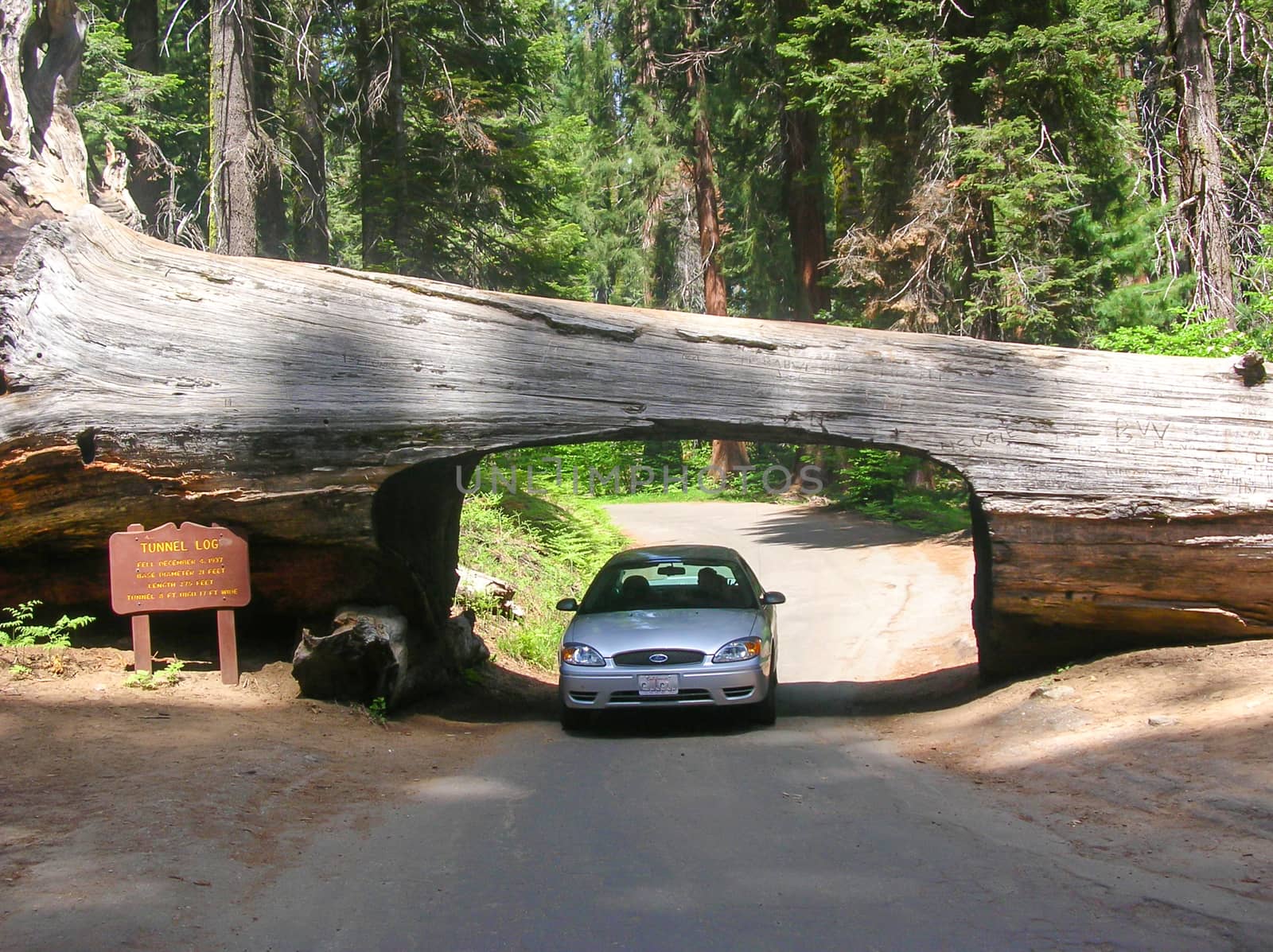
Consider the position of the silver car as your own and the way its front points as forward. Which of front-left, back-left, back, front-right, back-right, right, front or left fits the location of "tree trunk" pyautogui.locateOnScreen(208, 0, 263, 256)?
back-right

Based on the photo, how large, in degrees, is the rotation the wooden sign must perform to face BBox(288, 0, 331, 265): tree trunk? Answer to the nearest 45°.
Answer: approximately 180°

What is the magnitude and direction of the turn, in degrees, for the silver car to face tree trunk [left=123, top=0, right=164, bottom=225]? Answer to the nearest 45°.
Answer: approximately 135° to its right

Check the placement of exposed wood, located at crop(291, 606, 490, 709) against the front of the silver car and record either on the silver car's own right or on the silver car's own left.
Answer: on the silver car's own right

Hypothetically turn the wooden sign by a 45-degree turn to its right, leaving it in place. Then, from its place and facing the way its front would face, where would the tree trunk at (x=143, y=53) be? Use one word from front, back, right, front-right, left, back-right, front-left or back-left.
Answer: back-right

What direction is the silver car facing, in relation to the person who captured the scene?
facing the viewer

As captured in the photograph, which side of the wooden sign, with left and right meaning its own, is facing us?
front

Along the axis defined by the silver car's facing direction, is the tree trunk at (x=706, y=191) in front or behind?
behind

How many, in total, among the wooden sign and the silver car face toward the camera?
2

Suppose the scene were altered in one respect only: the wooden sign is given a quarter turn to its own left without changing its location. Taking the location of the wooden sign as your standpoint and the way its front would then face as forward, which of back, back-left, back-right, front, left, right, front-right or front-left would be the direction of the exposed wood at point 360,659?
front
